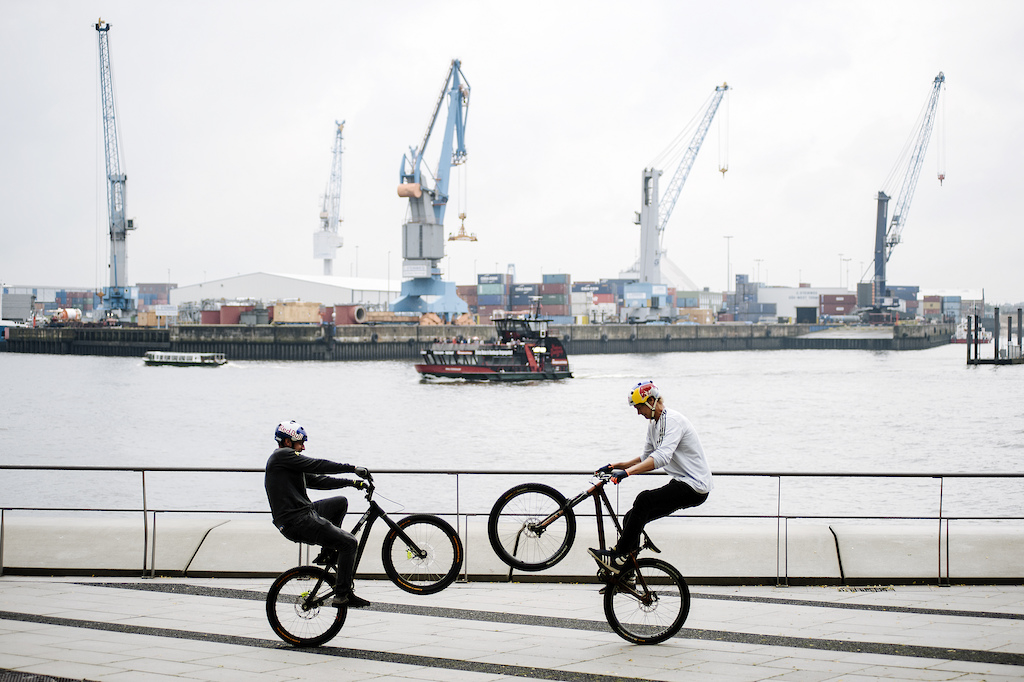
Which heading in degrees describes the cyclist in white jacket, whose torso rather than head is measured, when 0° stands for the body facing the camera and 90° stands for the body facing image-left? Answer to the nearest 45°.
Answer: approximately 90°

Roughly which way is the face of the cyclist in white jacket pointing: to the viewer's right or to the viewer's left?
to the viewer's left

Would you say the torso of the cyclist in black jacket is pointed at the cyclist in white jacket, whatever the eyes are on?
yes

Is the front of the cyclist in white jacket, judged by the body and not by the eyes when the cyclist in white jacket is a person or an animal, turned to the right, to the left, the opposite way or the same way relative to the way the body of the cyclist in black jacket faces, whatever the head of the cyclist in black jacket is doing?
the opposite way

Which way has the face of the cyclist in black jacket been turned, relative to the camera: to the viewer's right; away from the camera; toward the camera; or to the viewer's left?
to the viewer's right

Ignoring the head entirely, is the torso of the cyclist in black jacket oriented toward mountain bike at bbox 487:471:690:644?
yes

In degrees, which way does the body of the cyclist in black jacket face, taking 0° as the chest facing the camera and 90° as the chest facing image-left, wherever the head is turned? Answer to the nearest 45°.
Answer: approximately 270°
